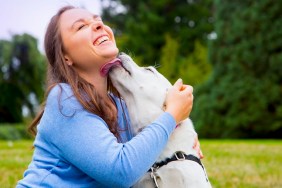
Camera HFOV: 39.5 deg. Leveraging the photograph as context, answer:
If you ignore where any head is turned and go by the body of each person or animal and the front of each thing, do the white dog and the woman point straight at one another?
yes

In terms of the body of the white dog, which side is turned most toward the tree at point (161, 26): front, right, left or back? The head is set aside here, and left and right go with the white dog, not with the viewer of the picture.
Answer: right

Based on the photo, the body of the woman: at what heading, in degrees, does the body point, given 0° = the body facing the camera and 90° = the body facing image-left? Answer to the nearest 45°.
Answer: approximately 270°

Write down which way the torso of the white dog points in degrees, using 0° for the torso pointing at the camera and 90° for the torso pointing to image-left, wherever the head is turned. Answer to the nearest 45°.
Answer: approximately 90°

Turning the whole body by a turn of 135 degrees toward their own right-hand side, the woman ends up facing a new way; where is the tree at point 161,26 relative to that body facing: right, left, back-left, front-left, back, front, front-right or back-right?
back-right
